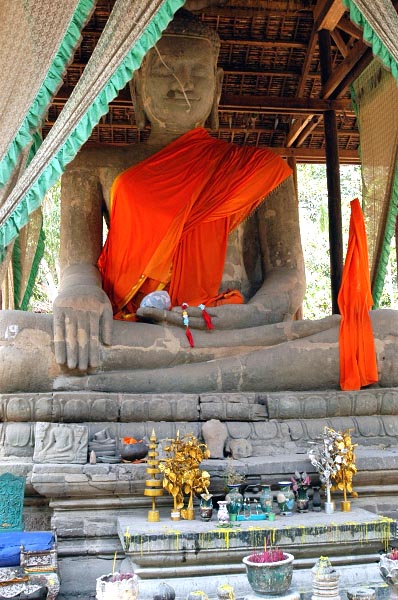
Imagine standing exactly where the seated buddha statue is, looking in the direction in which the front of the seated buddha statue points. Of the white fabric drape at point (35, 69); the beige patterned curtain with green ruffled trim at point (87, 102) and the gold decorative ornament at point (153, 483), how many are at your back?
0

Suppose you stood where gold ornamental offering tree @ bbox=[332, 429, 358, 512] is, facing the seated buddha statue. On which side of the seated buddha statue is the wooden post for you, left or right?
right

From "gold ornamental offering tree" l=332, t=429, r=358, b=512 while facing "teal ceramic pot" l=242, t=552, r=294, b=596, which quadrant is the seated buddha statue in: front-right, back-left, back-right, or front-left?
back-right

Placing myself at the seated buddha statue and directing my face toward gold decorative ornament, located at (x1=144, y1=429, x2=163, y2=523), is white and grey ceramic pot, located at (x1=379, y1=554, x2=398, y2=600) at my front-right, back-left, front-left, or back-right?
front-left

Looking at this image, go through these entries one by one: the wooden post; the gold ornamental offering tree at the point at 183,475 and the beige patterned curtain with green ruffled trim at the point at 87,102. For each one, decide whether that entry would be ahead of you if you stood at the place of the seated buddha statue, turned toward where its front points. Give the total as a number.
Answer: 2

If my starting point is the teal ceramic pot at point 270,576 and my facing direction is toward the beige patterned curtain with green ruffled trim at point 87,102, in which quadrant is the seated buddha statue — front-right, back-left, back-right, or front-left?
front-right

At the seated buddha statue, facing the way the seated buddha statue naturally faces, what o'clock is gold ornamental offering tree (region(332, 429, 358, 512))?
The gold ornamental offering tree is roughly at 11 o'clock from the seated buddha statue.

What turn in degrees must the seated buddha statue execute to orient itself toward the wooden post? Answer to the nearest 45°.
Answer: approximately 135° to its left

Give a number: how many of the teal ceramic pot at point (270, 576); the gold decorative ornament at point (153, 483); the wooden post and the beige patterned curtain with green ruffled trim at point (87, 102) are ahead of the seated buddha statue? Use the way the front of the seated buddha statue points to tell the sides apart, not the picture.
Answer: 3

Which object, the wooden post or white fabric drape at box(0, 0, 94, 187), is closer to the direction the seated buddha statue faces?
the white fabric drape

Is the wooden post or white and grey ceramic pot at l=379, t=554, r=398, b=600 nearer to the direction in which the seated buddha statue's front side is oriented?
the white and grey ceramic pot

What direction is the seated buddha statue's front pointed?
toward the camera

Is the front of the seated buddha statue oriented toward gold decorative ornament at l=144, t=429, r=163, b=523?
yes

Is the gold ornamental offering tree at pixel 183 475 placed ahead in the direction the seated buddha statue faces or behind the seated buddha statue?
ahead

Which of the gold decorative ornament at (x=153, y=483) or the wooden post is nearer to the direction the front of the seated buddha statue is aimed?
the gold decorative ornament

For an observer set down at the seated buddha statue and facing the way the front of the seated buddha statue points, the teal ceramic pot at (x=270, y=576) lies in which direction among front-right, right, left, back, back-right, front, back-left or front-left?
front
